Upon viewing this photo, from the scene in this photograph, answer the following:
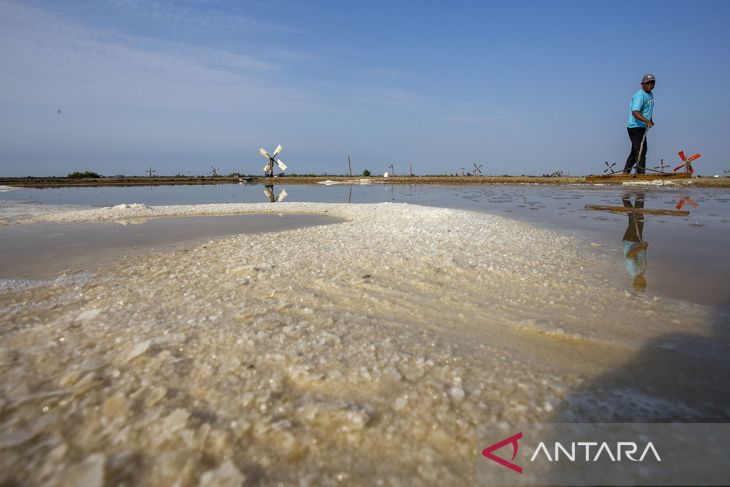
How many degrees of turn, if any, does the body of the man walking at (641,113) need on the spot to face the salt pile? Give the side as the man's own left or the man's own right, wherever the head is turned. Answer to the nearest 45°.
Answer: approximately 45° to the man's own right
